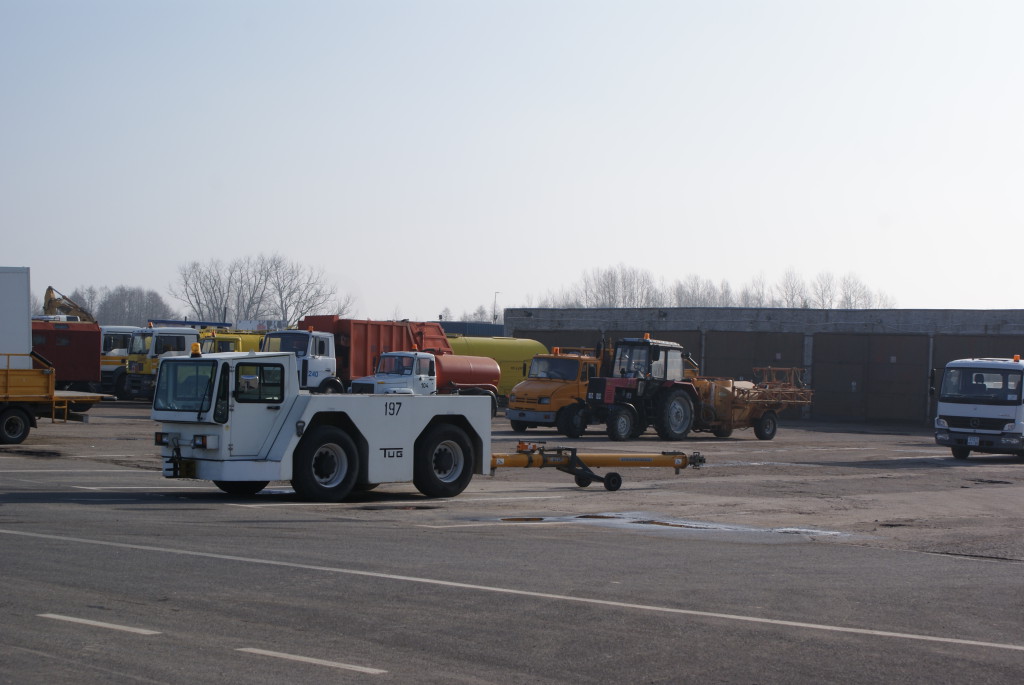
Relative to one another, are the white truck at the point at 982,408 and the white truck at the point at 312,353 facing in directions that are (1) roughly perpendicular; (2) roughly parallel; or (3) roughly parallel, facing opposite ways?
roughly parallel

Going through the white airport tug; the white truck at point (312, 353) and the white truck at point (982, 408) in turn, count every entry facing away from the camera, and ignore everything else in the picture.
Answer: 0

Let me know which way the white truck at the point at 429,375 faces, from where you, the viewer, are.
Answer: facing the viewer and to the left of the viewer

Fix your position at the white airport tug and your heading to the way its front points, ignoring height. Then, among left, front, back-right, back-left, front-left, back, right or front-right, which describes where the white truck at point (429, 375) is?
back-right

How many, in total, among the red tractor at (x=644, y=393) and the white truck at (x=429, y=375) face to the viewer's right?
0

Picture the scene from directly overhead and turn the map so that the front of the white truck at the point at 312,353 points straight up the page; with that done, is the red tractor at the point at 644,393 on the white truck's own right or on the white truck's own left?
on the white truck's own left

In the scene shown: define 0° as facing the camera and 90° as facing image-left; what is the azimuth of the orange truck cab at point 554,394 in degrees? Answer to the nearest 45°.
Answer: approximately 45°

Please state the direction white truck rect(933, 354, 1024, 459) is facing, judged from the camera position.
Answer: facing the viewer
